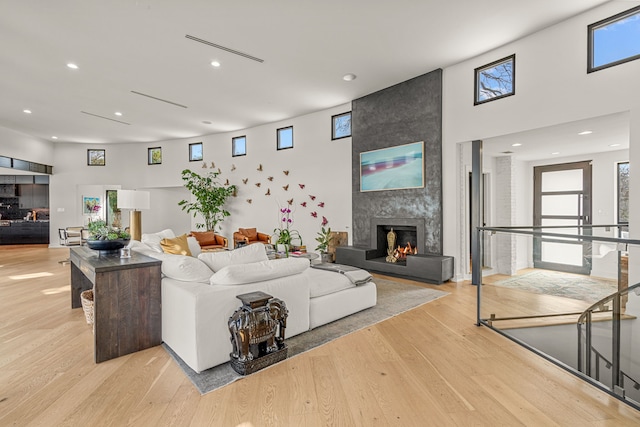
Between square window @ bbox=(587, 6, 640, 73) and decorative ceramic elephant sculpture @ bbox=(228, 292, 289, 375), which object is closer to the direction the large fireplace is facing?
the decorative ceramic elephant sculpture

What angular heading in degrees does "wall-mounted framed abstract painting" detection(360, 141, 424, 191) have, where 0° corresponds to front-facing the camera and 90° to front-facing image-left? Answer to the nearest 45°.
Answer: approximately 45°

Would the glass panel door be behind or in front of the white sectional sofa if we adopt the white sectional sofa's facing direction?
in front

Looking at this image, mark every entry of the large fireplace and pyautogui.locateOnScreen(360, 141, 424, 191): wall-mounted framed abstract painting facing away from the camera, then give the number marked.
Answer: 0

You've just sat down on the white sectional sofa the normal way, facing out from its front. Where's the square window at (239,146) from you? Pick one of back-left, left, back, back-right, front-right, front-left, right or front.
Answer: front-left

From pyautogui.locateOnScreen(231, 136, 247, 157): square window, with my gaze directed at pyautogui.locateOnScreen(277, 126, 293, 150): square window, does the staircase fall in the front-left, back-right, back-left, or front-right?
front-right

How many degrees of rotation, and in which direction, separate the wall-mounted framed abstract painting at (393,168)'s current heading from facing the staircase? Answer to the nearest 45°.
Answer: approximately 90° to its left

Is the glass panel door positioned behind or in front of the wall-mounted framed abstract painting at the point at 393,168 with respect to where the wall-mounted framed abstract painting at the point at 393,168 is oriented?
behind

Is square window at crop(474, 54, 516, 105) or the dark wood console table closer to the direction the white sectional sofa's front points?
the square window

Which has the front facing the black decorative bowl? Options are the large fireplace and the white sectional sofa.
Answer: the large fireplace

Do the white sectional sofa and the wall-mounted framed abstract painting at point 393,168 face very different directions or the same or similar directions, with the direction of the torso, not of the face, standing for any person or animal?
very different directions

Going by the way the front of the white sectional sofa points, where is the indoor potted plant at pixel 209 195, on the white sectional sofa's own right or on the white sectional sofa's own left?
on the white sectional sofa's own left

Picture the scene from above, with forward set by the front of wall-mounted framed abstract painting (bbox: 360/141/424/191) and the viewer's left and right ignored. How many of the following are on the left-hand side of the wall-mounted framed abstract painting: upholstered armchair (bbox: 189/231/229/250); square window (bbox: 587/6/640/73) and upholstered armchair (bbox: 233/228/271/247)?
1

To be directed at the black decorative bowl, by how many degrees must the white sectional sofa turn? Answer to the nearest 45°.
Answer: approximately 90° to its left

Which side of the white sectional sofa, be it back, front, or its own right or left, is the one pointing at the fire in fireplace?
front

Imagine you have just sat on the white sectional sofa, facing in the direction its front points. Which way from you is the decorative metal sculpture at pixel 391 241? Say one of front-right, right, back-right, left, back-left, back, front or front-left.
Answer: front
